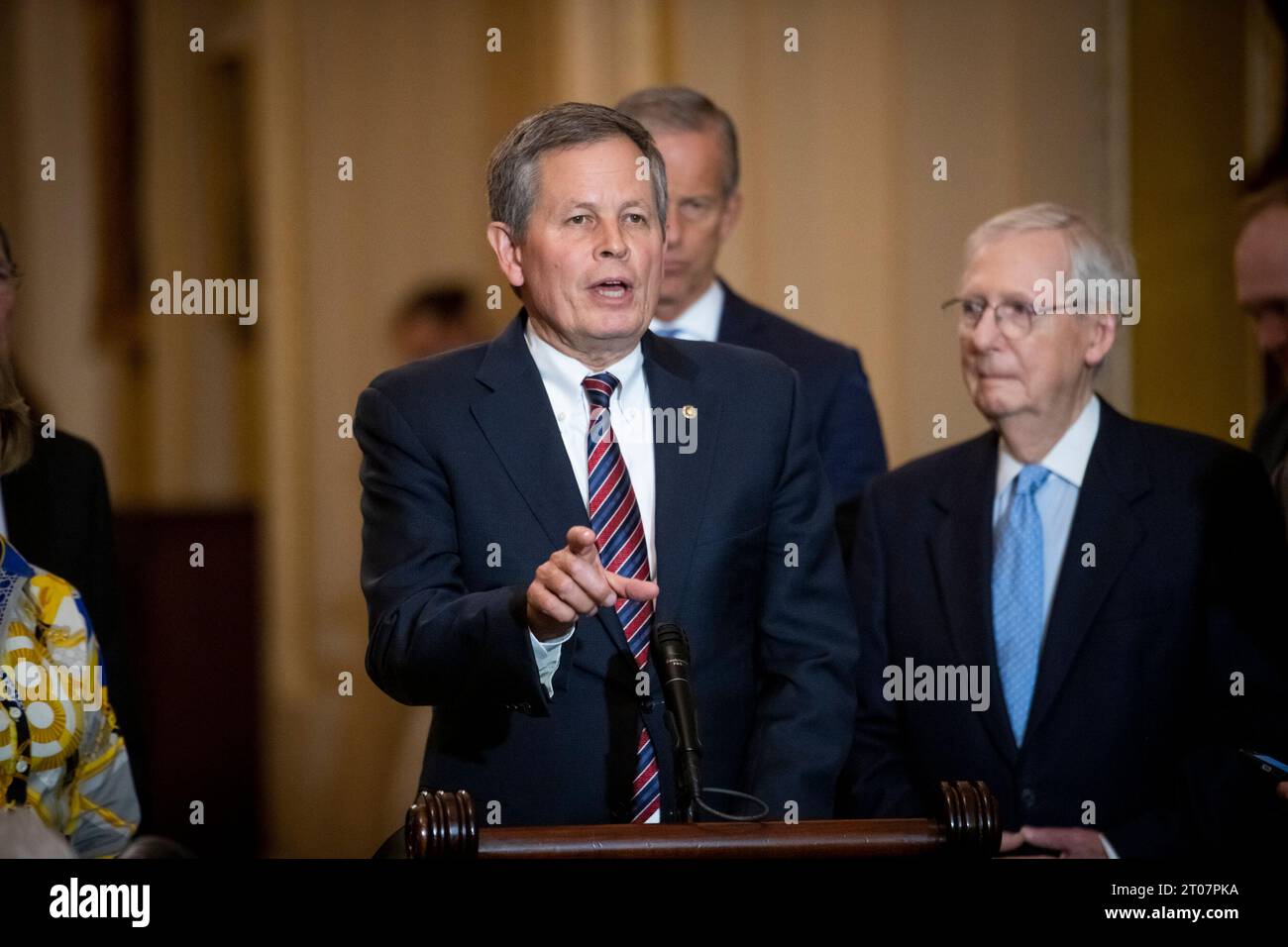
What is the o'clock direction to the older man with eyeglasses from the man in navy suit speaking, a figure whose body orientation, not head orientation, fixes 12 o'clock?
The older man with eyeglasses is roughly at 8 o'clock from the man in navy suit speaking.

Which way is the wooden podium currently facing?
toward the camera

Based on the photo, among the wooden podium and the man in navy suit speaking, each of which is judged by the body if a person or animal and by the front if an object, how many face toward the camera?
2

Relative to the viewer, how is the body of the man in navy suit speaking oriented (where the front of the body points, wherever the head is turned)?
toward the camera

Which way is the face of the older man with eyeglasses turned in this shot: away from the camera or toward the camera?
toward the camera

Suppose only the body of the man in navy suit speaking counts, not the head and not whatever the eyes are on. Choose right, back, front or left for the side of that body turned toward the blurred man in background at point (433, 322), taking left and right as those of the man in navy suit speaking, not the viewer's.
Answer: back

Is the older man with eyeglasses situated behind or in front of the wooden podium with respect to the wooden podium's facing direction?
behind

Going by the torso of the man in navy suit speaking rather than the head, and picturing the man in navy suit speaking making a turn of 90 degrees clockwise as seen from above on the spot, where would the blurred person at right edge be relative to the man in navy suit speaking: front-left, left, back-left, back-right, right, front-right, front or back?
back-right

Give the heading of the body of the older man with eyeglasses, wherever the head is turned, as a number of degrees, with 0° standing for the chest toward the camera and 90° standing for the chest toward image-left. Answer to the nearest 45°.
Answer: approximately 45°
